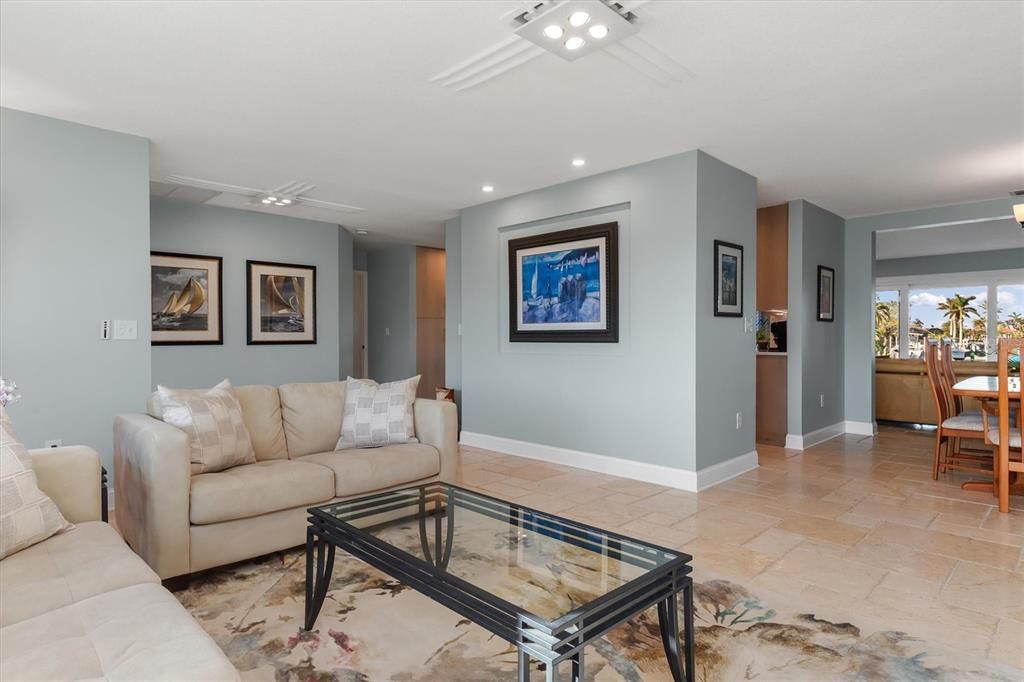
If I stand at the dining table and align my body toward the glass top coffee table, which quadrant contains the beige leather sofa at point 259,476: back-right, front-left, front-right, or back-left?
front-right

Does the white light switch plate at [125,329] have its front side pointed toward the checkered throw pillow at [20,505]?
yes

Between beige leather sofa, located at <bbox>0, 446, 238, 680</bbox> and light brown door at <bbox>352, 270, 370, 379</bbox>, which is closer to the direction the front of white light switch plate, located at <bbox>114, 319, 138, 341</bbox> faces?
the beige leather sofa

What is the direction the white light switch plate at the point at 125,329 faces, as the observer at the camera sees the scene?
facing the viewer

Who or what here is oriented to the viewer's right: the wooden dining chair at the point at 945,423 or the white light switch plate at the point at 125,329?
the wooden dining chair

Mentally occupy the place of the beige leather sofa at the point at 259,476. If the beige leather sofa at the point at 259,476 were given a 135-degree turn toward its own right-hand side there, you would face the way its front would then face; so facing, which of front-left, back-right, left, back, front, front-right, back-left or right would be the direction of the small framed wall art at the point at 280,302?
right

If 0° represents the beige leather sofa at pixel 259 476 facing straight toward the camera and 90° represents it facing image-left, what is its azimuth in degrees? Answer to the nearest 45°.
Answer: approximately 315°

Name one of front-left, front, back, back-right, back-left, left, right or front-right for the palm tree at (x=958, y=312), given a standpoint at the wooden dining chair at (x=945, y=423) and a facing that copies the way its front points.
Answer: left

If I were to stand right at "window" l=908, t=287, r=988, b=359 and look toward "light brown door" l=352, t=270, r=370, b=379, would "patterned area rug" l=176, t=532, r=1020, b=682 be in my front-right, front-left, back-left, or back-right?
front-left

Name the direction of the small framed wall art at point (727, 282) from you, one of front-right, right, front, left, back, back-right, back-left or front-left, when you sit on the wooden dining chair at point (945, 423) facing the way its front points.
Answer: back-right

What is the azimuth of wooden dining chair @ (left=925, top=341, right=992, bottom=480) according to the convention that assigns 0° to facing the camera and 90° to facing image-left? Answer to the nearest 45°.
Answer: approximately 270°

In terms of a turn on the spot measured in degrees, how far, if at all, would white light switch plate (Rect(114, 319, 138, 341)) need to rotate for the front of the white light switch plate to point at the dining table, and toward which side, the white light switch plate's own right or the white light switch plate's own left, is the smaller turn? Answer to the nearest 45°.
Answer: approximately 45° to the white light switch plate's own left

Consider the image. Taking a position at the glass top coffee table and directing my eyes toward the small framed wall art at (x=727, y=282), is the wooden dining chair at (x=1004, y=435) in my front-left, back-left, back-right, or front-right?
front-right

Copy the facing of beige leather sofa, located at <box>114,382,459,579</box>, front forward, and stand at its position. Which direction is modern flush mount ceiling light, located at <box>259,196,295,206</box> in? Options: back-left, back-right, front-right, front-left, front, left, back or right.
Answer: back-left

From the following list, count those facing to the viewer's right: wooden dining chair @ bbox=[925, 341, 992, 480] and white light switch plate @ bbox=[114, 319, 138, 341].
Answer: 1

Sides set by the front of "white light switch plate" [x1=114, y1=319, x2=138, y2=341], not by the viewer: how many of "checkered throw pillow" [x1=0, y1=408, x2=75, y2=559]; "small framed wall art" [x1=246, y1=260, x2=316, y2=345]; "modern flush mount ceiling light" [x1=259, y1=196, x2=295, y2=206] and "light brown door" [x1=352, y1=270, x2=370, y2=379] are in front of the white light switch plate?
1
